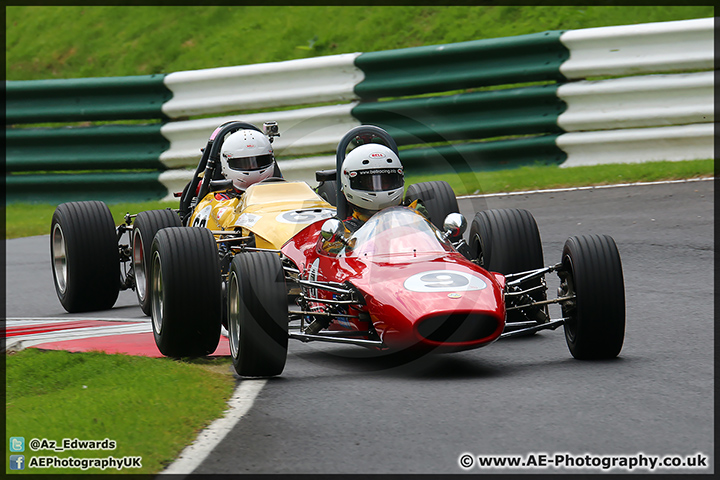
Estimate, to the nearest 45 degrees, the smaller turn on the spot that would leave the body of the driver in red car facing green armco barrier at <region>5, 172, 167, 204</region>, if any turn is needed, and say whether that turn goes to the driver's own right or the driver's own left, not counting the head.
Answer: approximately 135° to the driver's own right

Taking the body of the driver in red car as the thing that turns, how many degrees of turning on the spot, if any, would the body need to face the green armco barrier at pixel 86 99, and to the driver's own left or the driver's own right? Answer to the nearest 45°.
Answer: approximately 135° to the driver's own right

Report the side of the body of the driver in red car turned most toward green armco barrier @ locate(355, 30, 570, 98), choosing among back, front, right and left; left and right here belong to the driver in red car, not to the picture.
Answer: back

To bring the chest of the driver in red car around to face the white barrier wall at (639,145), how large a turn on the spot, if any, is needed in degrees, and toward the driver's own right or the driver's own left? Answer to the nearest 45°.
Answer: approximately 135° to the driver's own left

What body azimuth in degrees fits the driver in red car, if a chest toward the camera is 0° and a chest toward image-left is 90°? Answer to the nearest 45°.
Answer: approximately 0°
